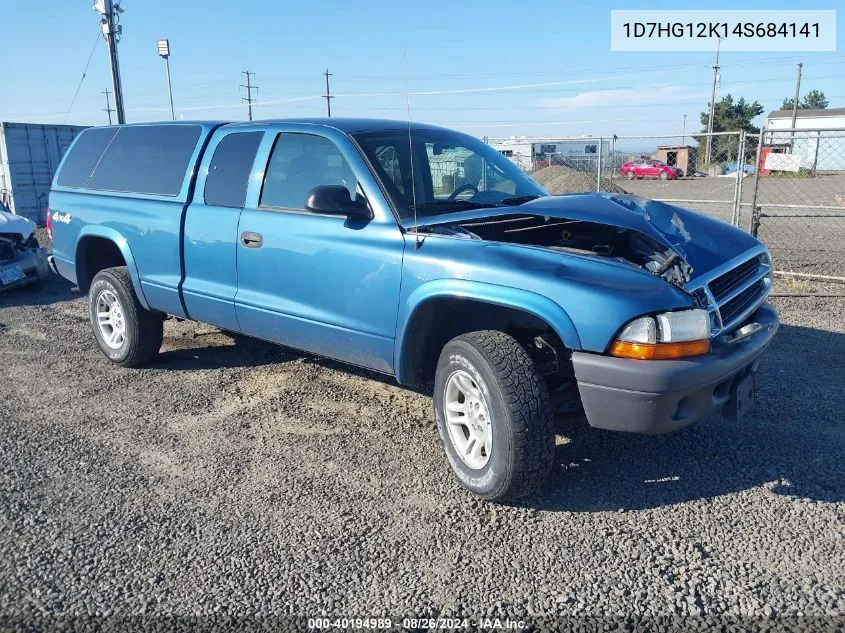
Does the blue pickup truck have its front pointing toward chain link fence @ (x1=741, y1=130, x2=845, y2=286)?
no

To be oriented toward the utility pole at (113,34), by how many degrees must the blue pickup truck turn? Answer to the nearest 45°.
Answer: approximately 180°

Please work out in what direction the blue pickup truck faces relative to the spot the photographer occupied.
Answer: facing the viewer and to the right of the viewer

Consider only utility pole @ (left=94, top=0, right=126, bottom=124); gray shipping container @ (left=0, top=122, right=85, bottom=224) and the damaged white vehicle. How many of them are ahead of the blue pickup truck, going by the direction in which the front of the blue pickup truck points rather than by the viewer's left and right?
0

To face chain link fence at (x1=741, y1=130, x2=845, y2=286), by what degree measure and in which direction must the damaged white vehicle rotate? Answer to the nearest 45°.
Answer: approximately 45° to its left

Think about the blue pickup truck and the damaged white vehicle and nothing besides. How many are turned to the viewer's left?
0

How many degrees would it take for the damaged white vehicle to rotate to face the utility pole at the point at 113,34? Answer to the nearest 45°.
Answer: approximately 135° to its left

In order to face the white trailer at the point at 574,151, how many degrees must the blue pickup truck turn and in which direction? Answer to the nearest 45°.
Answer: approximately 135° to its left

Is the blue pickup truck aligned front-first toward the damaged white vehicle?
no

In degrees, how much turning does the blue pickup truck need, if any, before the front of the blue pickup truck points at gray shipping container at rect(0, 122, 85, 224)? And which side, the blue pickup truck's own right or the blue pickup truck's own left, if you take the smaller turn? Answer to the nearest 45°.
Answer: approximately 180°

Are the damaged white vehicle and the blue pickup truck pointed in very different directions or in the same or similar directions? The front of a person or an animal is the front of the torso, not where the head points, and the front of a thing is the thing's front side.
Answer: same or similar directions

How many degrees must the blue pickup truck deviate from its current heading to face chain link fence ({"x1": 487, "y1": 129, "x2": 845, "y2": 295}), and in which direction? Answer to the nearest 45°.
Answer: approximately 90° to its left
